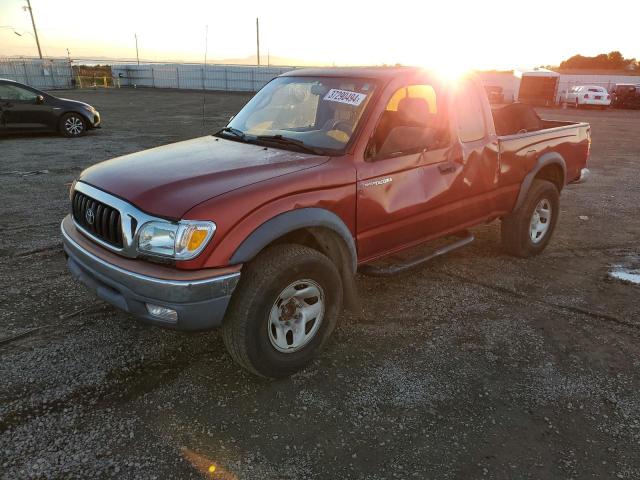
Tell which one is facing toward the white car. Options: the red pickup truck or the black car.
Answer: the black car

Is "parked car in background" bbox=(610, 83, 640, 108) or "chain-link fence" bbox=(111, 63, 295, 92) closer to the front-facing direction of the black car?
the parked car in background

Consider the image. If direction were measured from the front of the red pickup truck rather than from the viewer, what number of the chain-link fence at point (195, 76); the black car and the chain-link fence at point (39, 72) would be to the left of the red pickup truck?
0

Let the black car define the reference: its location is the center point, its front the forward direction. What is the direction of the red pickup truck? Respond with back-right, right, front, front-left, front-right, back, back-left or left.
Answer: right

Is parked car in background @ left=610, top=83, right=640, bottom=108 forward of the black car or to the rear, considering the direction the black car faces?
forward

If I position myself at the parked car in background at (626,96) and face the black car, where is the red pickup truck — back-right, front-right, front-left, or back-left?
front-left

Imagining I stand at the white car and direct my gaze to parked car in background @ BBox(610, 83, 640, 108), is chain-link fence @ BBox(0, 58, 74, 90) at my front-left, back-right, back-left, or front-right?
back-left

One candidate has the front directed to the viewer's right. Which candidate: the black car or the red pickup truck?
the black car

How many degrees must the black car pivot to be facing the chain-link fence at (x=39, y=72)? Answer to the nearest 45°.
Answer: approximately 90° to its left

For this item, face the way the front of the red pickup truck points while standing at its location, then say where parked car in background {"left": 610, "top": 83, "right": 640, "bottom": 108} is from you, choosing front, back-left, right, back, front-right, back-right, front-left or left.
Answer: back

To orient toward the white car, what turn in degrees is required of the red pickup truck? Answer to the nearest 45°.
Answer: approximately 180°

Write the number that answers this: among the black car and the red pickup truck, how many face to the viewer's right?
1

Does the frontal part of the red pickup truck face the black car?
no

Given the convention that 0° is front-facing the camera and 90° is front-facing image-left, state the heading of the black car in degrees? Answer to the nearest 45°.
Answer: approximately 270°

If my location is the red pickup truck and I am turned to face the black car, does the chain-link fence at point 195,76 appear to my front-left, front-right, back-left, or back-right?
front-right

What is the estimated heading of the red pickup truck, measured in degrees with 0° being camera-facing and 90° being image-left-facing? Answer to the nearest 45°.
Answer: approximately 45°
